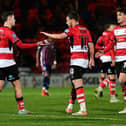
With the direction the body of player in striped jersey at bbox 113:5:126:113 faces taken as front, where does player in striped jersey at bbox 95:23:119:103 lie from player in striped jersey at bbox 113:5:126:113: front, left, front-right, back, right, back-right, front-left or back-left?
back-right

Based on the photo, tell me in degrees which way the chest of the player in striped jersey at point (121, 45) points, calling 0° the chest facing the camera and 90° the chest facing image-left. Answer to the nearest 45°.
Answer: approximately 45°
